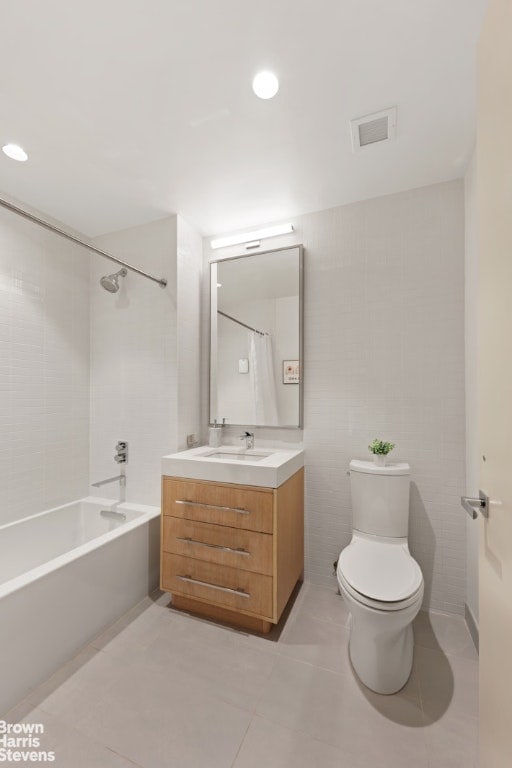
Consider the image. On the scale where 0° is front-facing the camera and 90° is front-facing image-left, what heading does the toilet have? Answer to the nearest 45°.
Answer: approximately 0°

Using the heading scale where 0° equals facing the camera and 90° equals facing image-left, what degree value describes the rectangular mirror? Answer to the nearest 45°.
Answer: approximately 45°

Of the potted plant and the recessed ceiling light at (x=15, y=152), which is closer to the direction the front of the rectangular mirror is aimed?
the recessed ceiling light

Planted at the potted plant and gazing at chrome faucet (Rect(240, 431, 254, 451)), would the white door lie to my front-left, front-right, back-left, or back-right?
back-left
